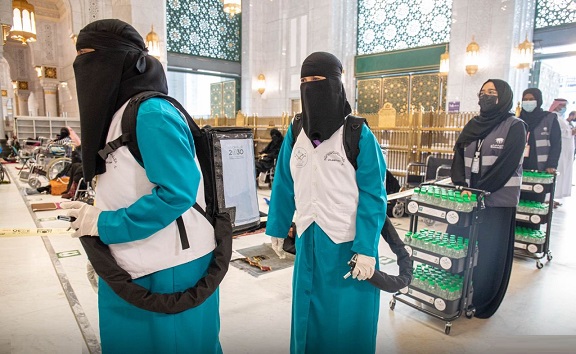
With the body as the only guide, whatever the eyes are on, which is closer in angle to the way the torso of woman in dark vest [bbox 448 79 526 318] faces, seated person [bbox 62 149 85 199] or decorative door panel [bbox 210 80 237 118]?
the seated person

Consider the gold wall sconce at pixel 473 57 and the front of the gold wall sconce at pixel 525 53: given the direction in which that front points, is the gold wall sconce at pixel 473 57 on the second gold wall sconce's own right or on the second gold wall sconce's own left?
on the second gold wall sconce's own right

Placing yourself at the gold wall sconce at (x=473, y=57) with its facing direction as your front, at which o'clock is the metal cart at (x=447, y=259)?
The metal cart is roughly at 12 o'clock from the gold wall sconce.

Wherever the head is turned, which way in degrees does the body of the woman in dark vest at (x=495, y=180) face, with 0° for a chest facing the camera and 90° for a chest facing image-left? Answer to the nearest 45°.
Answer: approximately 45°

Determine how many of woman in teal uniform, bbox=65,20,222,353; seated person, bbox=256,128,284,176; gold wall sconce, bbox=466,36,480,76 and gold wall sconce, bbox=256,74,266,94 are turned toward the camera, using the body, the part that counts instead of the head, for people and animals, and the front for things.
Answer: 2

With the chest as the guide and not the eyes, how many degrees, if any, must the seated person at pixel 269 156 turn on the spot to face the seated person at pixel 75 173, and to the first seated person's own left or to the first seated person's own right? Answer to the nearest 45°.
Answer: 0° — they already face them

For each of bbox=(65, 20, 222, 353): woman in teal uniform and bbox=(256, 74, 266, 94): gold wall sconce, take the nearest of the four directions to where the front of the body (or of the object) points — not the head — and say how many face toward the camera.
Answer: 1

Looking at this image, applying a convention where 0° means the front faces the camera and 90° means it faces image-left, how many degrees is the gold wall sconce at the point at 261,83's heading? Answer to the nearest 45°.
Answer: approximately 0°

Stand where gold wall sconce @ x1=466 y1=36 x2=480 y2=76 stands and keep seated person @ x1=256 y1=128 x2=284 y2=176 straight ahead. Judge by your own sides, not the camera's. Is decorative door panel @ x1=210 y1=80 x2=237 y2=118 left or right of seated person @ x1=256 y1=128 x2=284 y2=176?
right
